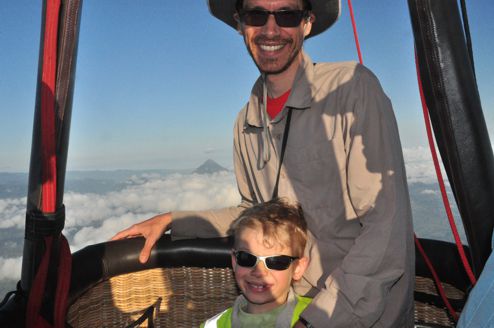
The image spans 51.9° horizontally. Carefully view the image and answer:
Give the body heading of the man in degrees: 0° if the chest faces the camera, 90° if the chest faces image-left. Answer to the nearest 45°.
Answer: approximately 45°
